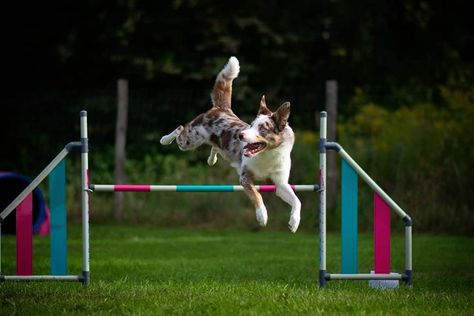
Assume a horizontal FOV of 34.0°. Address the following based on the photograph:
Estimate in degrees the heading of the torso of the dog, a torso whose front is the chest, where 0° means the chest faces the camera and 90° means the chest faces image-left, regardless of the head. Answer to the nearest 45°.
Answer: approximately 315°
